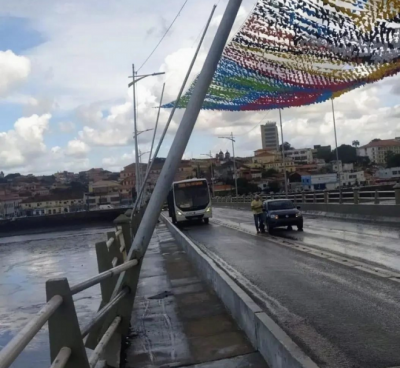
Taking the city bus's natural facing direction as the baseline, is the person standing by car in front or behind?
in front

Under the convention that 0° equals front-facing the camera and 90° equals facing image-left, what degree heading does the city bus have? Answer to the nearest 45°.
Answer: approximately 0°
